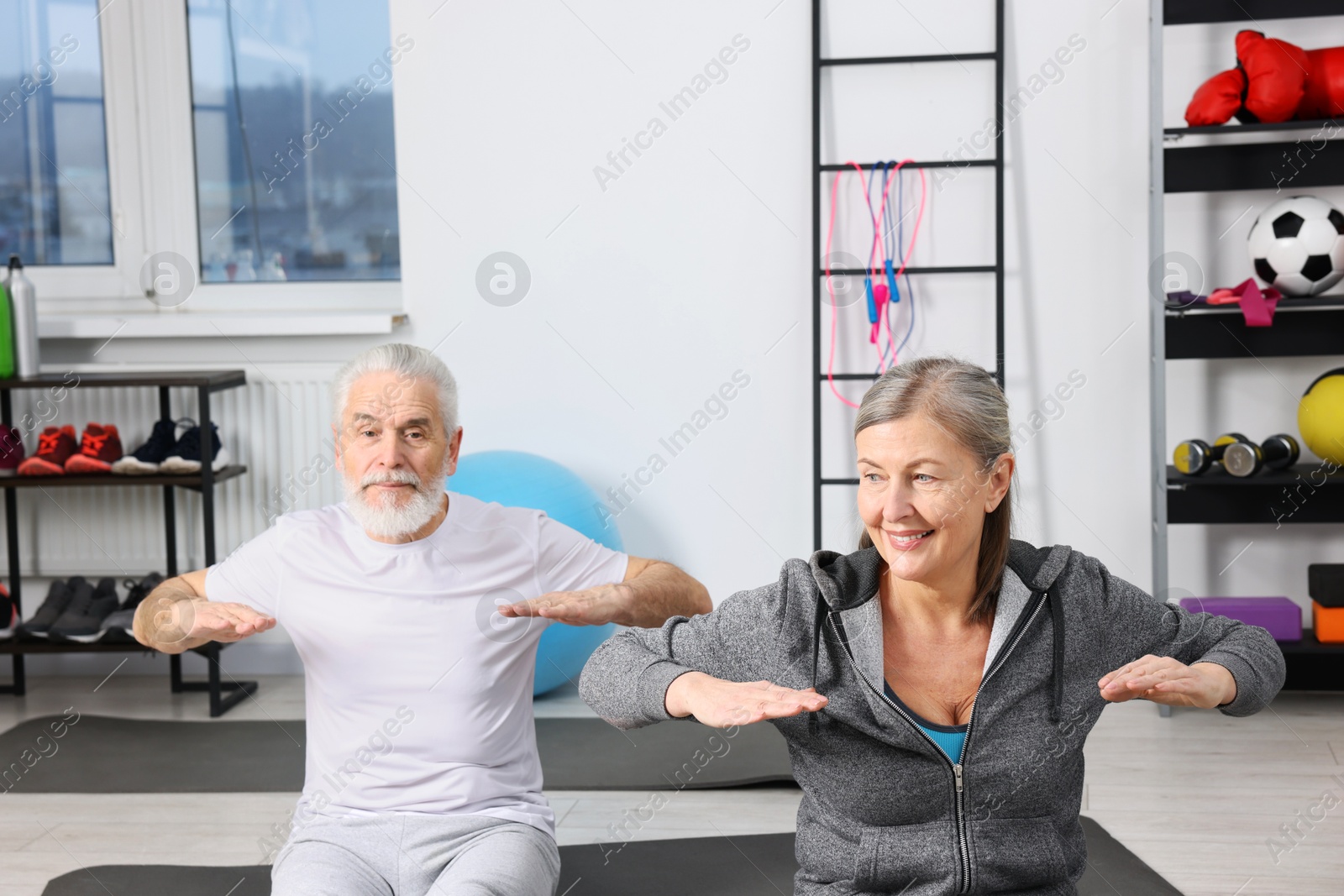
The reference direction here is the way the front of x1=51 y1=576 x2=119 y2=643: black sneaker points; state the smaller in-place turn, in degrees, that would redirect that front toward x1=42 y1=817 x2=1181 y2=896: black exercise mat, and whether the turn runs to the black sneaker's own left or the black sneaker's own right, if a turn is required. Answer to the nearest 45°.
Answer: approximately 90° to the black sneaker's own left

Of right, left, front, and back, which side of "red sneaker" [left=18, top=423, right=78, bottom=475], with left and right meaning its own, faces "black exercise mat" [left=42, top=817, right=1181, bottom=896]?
left

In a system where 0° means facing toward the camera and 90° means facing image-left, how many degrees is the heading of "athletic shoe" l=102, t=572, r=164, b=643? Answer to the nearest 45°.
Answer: approximately 45°

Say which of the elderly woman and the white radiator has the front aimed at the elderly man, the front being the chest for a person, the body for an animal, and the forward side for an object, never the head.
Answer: the white radiator

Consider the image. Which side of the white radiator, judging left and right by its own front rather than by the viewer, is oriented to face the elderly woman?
front

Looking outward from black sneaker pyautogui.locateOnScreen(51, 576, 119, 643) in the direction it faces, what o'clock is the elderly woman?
The elderly woman is roughly at 10 o'clock from the black sneaker.
